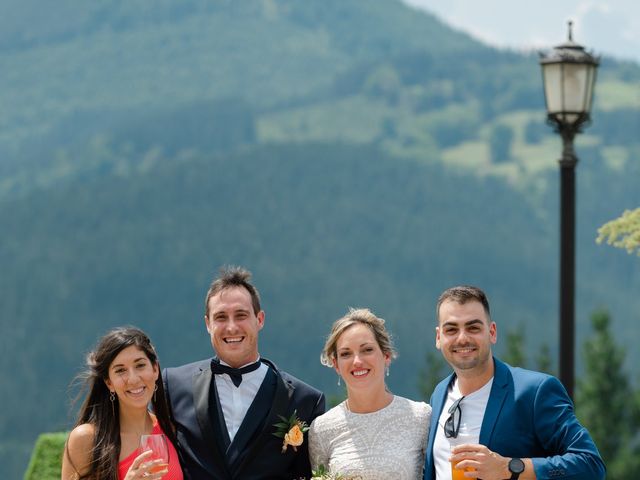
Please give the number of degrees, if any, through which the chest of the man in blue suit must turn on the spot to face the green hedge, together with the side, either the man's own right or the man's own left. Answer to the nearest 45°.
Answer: approximately 90° to the man's own right

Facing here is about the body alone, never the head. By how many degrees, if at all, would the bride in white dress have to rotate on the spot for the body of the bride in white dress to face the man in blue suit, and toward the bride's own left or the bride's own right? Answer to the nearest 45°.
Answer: approximately 45° to the bride's own left

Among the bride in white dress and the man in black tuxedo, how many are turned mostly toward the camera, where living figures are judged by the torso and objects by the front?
2

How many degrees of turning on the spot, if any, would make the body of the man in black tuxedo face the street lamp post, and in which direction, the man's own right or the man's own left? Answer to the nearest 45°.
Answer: approximately 135° to the man's own left

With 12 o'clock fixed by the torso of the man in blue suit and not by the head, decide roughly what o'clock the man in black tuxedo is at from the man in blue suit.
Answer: The man in black tuxedo is roughly at 2 o'clock from the man in blue suit.

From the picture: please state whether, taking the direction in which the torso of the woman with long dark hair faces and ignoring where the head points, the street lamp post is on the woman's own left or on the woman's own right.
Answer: on the woman's own left

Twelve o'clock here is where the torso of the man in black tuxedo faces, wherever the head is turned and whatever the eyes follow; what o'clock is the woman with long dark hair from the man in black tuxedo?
The woman with long dark hair is roughly at 2 o'clock from the man in black tuxedo.

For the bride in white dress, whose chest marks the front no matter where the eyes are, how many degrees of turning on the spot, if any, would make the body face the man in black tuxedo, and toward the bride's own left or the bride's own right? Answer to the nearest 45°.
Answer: approximately 135° to the bride's own right

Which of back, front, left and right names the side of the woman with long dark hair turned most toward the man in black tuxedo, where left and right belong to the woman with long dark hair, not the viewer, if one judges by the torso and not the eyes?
left
